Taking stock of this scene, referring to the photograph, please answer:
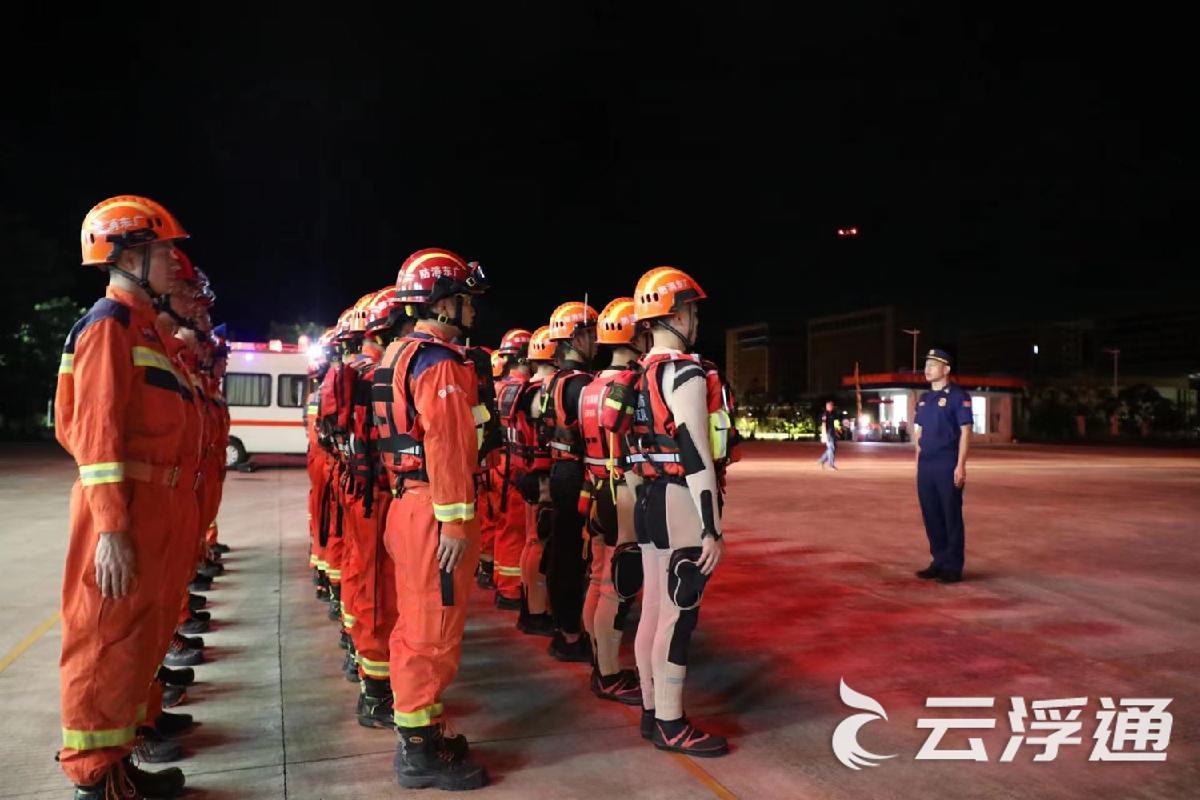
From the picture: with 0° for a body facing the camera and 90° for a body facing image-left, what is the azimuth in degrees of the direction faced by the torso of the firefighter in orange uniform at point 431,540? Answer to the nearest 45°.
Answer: approximately 270°

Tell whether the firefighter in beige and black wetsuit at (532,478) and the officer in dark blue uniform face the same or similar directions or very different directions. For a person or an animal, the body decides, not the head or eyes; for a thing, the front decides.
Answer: very different directions

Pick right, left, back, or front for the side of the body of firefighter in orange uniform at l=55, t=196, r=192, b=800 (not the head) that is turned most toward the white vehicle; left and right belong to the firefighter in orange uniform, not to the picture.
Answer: left

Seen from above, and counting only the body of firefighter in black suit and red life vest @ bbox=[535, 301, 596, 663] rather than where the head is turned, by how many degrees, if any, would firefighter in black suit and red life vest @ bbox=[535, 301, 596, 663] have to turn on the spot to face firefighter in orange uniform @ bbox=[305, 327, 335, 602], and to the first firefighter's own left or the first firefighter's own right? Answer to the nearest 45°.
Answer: approximately 135° to the first firefighter's own left

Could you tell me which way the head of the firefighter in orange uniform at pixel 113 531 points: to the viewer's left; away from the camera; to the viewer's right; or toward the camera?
to the viewer's right

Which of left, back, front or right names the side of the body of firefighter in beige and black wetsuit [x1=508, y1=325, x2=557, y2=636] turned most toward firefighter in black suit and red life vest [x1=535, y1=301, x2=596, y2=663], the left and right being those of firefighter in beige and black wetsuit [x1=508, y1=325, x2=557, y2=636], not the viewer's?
right

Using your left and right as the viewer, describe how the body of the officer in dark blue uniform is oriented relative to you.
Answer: facing the viewer and to the left of the viewer

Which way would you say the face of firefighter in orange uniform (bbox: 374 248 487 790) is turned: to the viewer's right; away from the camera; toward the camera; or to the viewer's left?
to the viewer's right

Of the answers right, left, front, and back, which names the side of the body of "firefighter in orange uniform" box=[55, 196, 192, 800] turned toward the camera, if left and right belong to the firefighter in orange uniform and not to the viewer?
right

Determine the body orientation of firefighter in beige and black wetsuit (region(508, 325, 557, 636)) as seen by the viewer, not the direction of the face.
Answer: to the viewer's right

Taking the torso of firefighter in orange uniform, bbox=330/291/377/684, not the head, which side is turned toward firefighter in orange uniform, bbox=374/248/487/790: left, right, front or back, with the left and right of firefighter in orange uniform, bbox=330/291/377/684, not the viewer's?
right

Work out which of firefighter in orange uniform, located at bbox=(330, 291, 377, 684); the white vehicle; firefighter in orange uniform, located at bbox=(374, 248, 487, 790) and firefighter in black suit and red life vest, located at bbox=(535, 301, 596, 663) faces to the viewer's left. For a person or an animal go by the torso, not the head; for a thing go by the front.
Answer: the white vehicle

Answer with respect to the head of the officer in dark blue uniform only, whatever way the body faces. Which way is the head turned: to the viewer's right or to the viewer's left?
to the viewer's left

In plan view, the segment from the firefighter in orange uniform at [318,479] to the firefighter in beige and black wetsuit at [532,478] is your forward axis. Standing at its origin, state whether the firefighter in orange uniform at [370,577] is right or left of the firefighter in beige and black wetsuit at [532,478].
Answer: right

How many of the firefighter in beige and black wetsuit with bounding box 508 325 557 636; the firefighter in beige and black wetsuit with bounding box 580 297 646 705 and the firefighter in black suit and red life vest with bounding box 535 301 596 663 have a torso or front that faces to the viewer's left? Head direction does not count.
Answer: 0

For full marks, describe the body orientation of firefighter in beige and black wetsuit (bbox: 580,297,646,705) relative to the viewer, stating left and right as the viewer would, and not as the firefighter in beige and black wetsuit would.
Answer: facing to the right of the viewer
